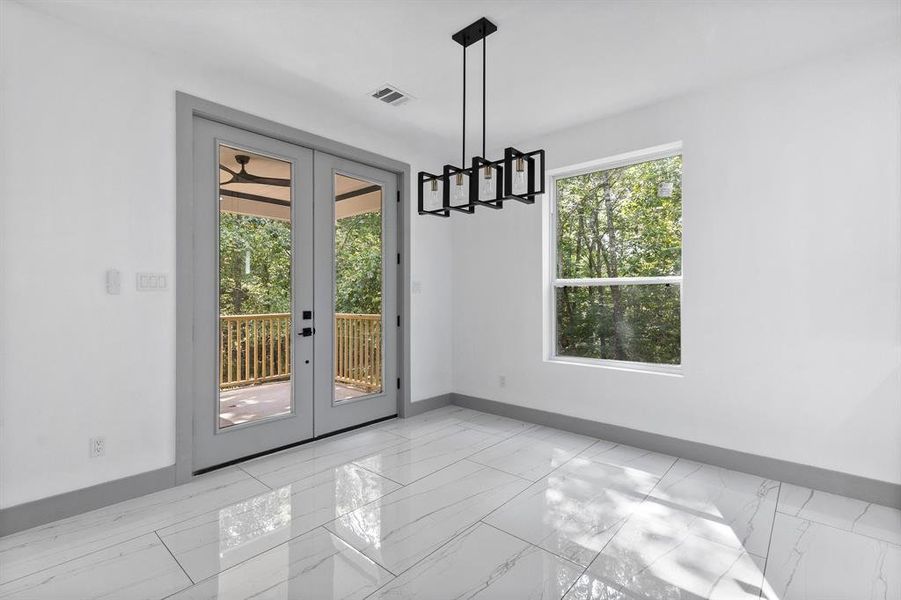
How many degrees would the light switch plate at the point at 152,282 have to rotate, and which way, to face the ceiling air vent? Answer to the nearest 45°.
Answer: approximately 90° to its left

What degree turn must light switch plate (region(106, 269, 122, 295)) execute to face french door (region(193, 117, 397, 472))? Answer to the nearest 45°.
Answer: approximately 90° to its left

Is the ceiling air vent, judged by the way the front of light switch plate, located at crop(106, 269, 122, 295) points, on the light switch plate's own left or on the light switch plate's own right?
on the light switch plate's own left
